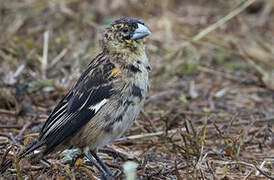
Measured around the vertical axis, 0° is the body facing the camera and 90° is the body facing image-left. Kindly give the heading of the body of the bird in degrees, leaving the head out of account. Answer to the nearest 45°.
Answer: approximately 270°
